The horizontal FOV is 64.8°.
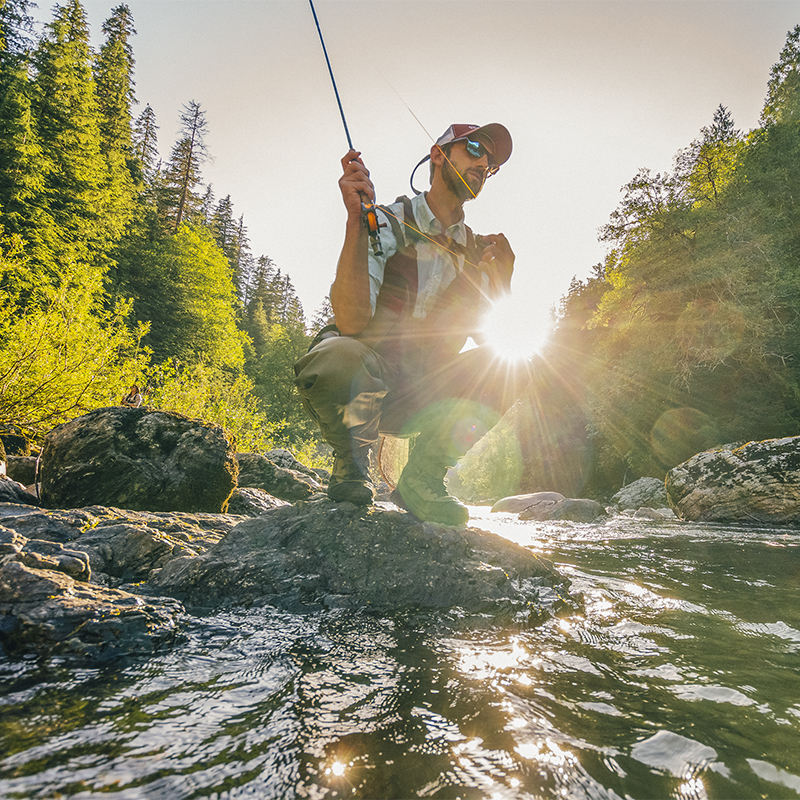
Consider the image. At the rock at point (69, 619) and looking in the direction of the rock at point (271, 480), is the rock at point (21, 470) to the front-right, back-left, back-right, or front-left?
front-left

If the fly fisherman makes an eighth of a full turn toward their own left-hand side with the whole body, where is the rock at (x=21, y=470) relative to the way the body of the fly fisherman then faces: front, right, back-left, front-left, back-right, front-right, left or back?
back-left

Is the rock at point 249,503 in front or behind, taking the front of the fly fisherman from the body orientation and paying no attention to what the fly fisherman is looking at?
behind

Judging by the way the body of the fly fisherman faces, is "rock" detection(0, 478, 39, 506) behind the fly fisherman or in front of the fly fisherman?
behind

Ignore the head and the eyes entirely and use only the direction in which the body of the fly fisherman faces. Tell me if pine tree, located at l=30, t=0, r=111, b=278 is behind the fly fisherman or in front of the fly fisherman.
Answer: behind

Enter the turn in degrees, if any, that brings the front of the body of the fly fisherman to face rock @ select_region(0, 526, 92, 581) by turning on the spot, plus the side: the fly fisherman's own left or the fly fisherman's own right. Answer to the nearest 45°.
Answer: approximately 90° to the fly fisherman's own right

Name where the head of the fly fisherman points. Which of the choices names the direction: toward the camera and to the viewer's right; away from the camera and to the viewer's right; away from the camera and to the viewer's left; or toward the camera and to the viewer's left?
toward the camera and to the viewer's right

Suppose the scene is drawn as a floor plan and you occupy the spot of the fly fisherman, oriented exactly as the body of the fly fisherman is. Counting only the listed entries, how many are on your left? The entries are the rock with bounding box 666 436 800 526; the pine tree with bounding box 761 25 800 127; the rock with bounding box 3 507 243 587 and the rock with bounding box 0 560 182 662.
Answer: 2

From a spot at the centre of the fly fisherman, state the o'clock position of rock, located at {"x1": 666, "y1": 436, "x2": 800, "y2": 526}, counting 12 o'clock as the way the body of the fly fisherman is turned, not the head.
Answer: The rock is roughly at 9 o'clock from the fly fisherman.

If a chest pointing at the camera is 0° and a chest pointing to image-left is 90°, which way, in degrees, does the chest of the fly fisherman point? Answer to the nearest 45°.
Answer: approximately 315°

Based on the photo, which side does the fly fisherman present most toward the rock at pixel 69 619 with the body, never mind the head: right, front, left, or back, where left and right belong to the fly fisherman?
right

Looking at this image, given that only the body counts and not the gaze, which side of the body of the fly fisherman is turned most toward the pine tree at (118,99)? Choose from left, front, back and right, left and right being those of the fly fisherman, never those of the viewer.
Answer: back

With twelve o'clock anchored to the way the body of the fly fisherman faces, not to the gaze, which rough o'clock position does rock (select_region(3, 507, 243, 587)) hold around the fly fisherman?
The rock is roughly at 4 o'clock from the fly fisherman.

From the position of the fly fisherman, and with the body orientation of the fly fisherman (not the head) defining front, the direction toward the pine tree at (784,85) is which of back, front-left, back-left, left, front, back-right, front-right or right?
left

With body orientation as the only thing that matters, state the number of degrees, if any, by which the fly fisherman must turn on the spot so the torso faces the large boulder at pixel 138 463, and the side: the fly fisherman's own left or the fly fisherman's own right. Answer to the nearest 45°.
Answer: approximately 180°
